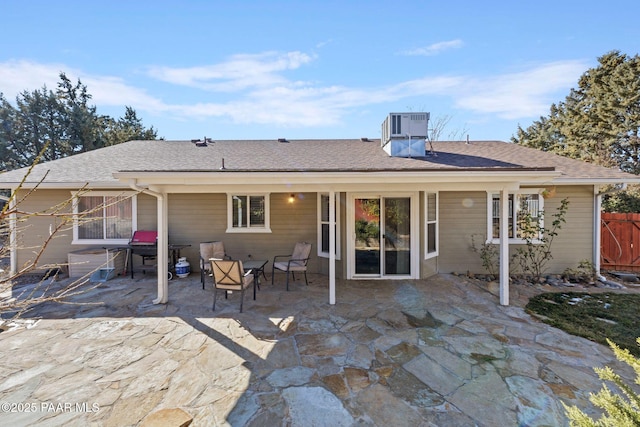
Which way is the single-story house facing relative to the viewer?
away from the camera

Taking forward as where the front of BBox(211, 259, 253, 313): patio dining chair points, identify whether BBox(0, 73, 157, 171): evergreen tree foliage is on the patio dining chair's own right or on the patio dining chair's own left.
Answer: on the patio dining chair's own left

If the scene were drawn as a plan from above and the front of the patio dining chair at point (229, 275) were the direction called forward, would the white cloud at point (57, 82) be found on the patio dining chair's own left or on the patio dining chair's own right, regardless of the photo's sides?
on the patio dining chair's own left

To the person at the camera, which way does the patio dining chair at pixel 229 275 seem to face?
facing away from the viewer and to the right of the viewer
